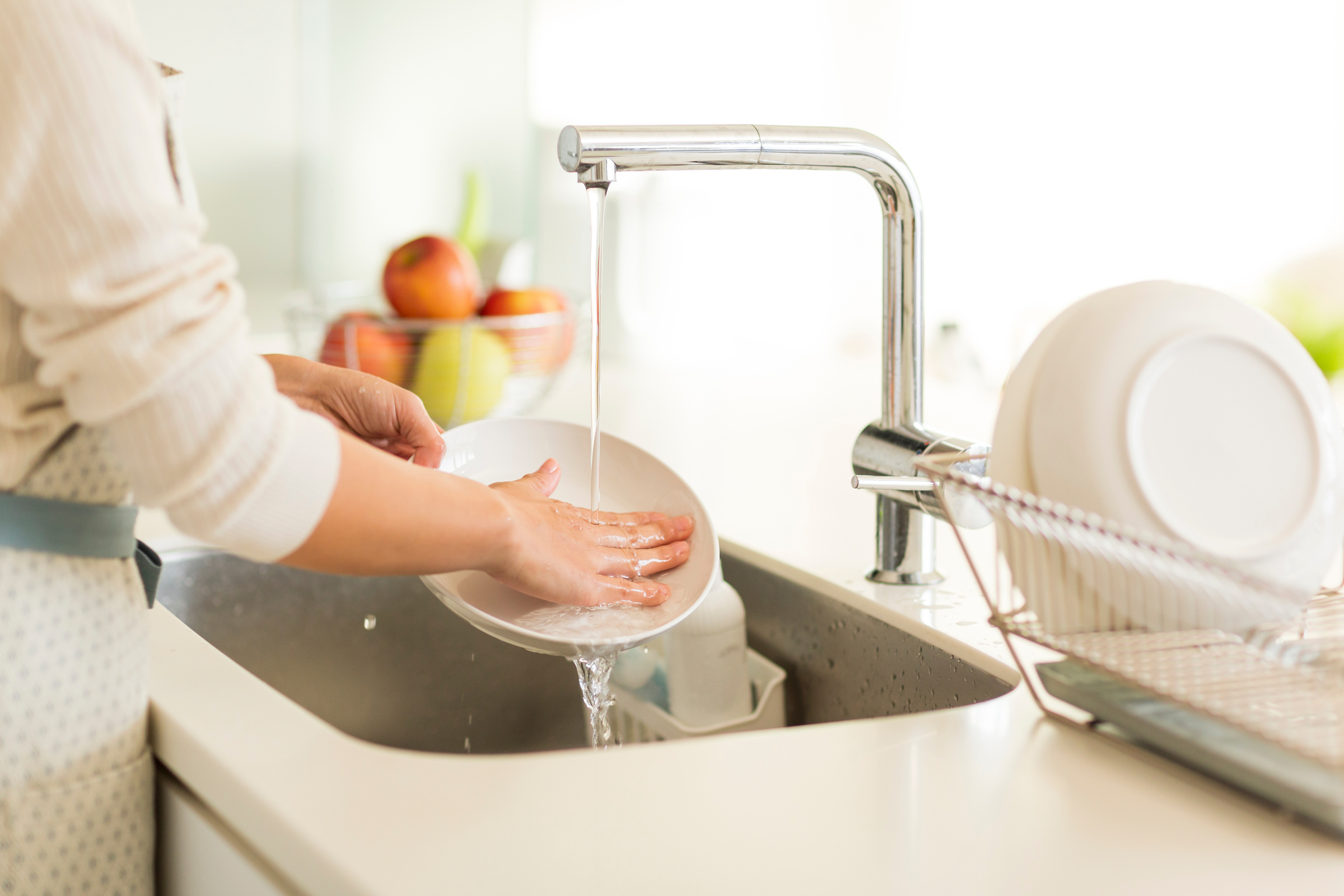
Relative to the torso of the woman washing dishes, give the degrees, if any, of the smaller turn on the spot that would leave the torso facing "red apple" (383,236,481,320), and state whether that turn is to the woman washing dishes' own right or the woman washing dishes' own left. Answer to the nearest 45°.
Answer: approximately 90° to the woman washing dishes' own left

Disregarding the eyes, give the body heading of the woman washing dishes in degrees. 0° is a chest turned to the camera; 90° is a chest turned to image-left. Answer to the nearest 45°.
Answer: approximately 270°

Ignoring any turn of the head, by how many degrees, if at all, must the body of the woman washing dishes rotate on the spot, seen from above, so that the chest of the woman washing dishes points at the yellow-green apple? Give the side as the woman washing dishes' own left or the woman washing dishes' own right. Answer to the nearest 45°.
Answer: approximately 90° to the woman washing dishes' own left
